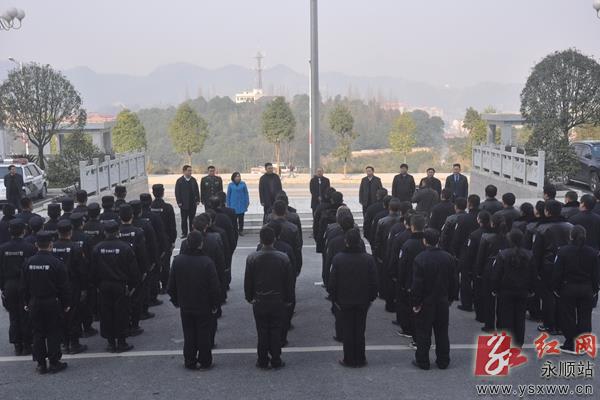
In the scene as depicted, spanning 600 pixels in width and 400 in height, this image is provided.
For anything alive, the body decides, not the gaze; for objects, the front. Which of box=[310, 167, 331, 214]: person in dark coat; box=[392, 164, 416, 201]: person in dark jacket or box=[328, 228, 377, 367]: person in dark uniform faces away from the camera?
box=[328, 228, 377, 367]: person in dark uniform

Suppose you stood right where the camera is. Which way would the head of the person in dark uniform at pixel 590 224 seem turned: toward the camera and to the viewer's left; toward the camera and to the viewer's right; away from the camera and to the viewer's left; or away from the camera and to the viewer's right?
away from the camera and to the viewer's left

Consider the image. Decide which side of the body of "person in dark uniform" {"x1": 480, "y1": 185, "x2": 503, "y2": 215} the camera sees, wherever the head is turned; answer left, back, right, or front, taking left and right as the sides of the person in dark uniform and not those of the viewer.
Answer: back

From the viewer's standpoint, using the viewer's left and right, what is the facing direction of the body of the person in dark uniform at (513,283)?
facing away from the viewer

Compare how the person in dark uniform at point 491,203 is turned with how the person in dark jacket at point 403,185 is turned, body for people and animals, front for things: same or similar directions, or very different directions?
very different directions

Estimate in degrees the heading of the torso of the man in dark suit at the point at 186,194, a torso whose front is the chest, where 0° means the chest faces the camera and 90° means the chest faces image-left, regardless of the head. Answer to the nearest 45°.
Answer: approximately 0°

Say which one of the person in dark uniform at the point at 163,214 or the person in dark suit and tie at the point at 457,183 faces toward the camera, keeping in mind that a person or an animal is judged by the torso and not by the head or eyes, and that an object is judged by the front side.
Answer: the person in dark suit and tie at the point at 457,183

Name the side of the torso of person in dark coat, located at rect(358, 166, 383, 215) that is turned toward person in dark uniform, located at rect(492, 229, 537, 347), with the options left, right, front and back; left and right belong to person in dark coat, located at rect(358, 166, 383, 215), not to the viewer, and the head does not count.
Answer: front

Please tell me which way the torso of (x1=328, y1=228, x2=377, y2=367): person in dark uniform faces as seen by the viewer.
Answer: away from the camera

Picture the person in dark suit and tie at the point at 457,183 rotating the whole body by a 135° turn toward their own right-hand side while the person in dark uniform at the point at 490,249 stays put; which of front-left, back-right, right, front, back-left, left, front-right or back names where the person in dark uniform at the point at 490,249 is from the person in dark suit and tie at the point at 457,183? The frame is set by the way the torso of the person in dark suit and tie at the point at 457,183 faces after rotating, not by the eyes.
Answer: back-left

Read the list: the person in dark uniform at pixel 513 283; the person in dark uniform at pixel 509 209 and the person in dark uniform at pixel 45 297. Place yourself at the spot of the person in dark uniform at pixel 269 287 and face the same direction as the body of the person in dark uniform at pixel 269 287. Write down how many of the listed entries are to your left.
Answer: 1

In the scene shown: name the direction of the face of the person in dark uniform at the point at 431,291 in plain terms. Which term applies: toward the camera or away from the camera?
away from the camera

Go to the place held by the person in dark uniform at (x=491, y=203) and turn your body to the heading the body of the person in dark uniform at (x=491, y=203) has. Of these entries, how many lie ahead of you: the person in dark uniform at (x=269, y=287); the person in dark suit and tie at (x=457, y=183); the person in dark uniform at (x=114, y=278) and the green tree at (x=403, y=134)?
2

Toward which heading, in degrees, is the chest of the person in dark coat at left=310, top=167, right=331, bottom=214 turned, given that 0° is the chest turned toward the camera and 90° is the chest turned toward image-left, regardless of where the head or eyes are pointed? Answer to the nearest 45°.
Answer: approximately 0°

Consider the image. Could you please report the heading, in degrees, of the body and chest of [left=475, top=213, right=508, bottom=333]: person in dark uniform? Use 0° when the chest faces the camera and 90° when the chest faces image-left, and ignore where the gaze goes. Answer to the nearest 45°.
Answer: approximately 135°

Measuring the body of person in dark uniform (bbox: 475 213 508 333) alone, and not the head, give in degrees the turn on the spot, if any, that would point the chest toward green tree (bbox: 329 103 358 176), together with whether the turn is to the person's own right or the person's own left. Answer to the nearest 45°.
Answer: approximately 45° to the person's own right

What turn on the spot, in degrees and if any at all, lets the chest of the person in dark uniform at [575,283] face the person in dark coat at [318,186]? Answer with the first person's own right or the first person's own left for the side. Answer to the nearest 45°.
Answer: approximately 45° to the first person's own left

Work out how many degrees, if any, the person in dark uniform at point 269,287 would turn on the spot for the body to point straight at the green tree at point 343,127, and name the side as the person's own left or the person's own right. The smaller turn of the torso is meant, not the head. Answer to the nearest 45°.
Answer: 0° — they already face it

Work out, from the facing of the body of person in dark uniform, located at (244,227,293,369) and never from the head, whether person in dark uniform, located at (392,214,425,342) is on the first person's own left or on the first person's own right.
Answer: on the first person's own right

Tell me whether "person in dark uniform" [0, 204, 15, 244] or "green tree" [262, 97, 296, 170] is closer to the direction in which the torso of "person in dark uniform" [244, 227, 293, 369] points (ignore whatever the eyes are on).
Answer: the green tree

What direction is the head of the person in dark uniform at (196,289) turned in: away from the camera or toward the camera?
away from the camera

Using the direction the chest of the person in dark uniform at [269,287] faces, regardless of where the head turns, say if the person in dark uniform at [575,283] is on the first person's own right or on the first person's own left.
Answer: on the first person's own right

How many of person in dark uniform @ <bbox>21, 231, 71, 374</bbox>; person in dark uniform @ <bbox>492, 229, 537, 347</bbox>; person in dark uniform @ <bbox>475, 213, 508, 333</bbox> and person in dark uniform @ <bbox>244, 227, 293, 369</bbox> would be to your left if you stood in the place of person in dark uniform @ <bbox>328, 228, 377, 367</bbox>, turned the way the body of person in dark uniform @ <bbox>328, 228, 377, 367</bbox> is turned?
2
